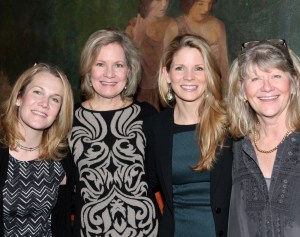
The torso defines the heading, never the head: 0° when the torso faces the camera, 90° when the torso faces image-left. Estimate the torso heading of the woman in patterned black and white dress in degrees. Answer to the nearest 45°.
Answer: approximately 0°
